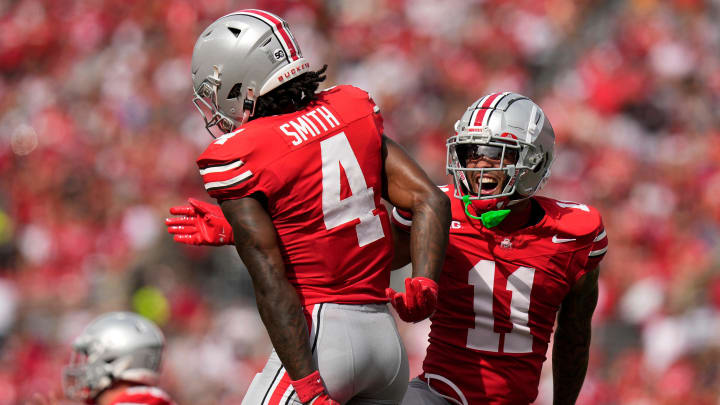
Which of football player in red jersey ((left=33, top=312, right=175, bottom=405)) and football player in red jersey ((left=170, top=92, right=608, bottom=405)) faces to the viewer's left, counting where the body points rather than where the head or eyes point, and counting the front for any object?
football player in red jersey ((left=33, top=312, right=175, bottom=405))

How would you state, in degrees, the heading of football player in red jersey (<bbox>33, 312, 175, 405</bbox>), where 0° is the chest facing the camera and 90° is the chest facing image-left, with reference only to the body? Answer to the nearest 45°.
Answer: approximately 90°
